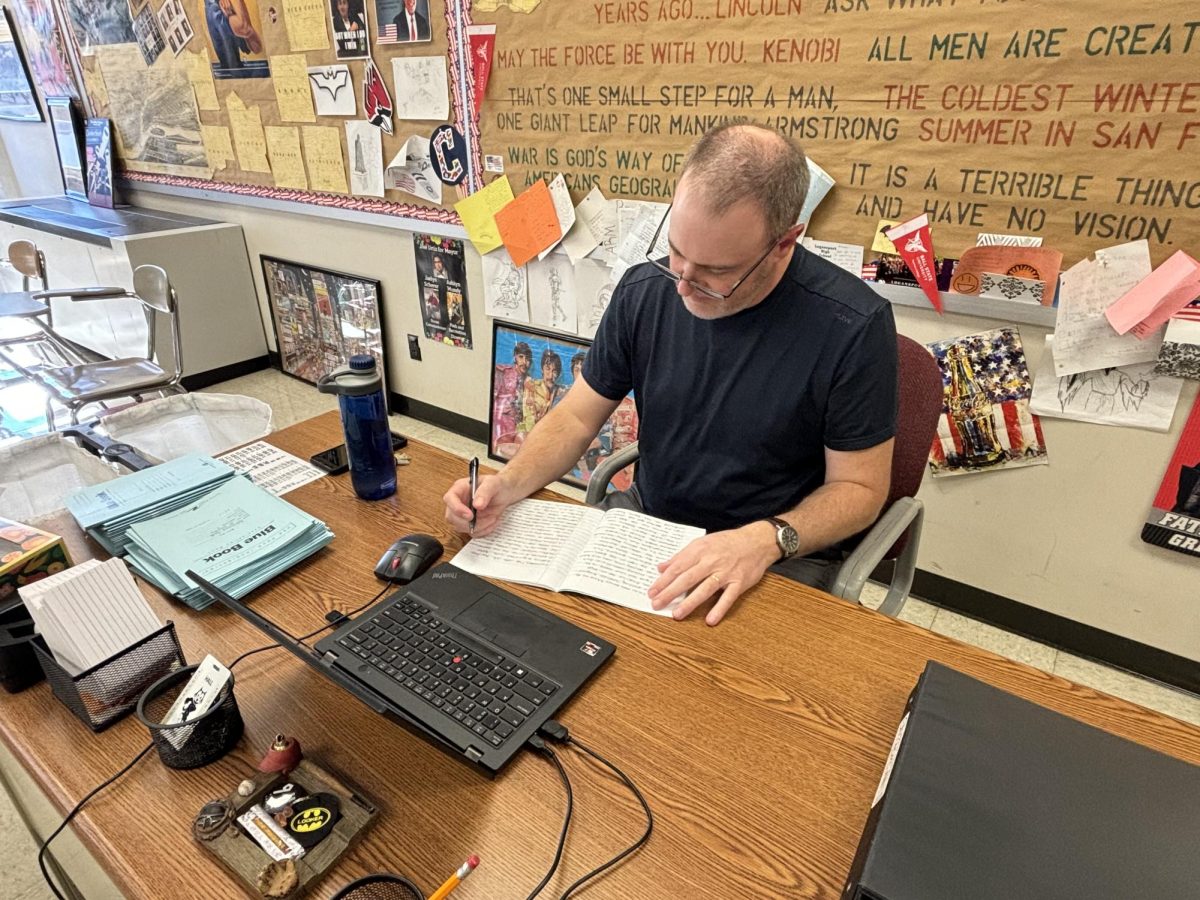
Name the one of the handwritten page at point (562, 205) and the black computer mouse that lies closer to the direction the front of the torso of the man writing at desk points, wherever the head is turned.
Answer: the black computer mouse

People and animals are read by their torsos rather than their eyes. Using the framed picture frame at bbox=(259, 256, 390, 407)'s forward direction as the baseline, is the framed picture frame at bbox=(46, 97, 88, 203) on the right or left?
on its right

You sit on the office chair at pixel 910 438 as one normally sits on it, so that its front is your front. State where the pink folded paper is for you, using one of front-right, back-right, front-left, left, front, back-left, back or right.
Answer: back

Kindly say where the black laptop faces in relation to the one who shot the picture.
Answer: facing away from the viewer and to the right of the viewer

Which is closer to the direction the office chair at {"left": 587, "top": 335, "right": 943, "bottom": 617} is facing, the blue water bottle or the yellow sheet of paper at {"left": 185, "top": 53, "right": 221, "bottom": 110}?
the blue water bottle

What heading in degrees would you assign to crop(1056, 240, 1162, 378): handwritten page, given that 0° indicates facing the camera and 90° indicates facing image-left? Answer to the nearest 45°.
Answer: approximately 0°

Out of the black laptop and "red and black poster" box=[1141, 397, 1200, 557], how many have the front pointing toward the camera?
1

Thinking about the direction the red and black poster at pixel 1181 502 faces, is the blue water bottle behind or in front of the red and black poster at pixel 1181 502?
in front

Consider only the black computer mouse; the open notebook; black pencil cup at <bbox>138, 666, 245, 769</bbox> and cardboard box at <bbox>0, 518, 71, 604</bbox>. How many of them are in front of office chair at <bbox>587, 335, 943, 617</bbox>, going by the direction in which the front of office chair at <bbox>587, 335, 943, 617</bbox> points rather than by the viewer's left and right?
4
